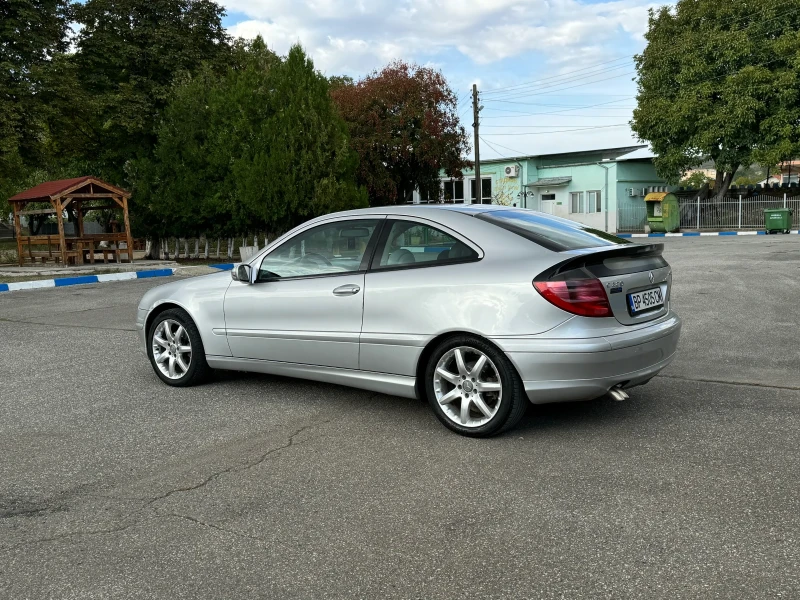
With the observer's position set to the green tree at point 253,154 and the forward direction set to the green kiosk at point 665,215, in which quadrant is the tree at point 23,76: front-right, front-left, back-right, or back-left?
back-left

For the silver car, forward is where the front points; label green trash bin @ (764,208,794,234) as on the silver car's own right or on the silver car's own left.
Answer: on the silver car's own right

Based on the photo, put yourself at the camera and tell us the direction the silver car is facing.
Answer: facing away from the viewer and to the left of the viewer

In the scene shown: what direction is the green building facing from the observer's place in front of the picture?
facing the viewer and to the left of the viewer

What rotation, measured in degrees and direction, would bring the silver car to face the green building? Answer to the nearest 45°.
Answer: approximately 45° to its right

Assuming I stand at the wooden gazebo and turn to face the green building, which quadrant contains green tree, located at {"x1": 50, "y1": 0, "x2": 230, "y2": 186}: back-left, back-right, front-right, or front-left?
front-left

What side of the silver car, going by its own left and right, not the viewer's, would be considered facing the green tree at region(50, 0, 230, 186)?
front

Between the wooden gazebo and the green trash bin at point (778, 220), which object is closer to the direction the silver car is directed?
the wooden gazebo

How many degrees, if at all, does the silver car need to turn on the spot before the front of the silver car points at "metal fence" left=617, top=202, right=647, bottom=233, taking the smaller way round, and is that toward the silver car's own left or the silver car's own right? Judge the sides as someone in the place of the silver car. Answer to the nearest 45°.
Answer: approximately 45° to the silver car's own right

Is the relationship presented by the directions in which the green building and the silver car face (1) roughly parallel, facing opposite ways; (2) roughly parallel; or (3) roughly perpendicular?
roughly perpendicular

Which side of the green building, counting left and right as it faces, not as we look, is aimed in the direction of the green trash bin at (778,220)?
left

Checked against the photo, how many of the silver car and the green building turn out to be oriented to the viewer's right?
0
